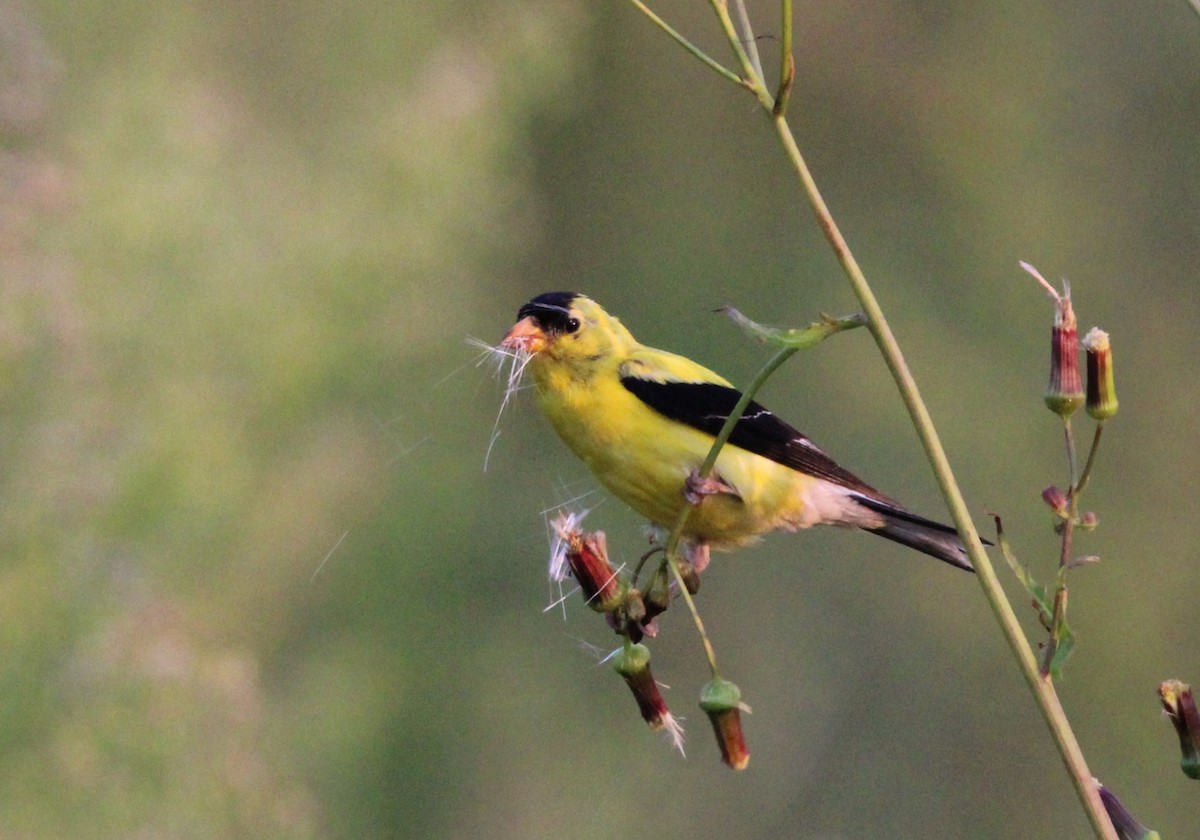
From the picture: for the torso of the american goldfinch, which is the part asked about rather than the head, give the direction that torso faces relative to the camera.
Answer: to the viewer's left
